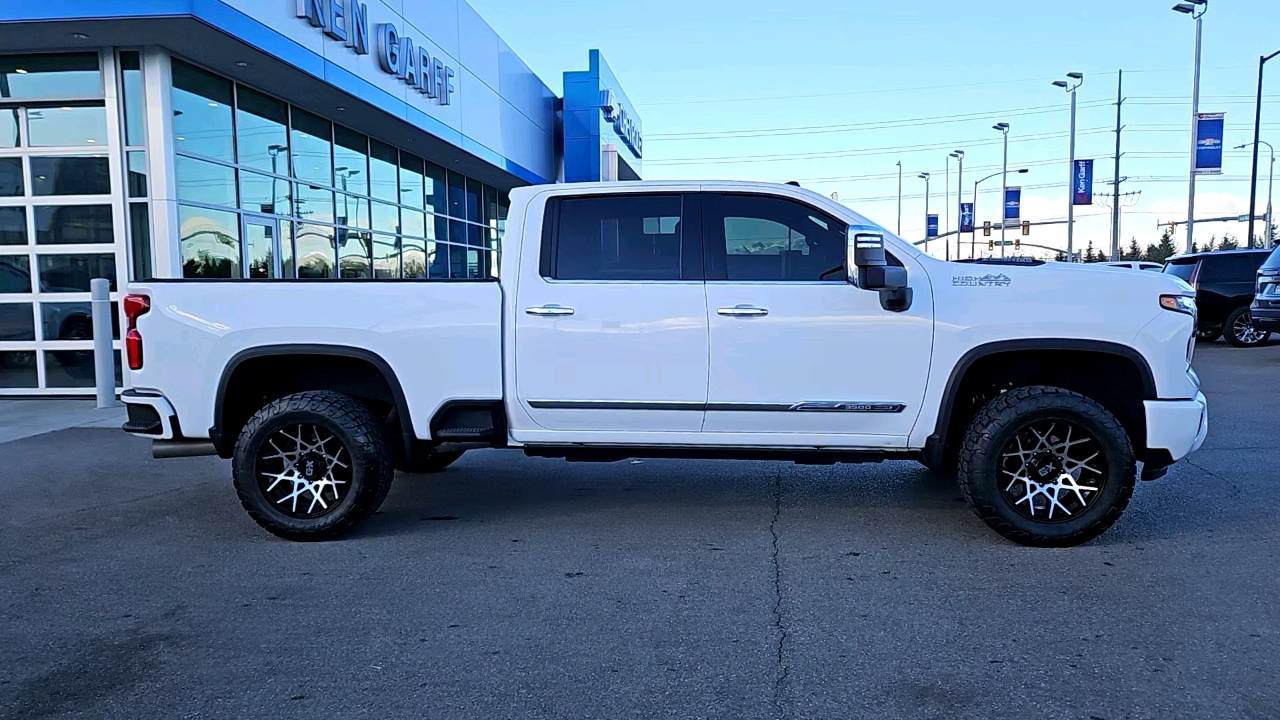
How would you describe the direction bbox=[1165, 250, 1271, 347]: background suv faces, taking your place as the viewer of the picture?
facing away from the viewer and to the right of the viewer

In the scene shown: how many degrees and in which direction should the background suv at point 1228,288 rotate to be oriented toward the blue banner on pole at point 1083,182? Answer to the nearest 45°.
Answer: approximately 45° to its left

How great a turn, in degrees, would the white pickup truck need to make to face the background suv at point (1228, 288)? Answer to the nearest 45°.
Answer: approximately 45° to its left

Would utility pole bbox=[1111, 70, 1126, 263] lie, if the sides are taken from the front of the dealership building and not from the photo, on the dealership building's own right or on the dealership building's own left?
on the dealership building's own left

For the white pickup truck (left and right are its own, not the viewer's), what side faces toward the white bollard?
back

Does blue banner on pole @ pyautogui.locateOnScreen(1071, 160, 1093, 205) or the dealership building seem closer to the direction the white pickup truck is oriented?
the blue banner on pole

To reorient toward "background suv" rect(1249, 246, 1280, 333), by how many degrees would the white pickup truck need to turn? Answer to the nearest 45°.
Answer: approximately 45° to its left

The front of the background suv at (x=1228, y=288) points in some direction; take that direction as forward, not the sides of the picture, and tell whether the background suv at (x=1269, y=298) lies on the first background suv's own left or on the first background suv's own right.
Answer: on the first background suv's own right

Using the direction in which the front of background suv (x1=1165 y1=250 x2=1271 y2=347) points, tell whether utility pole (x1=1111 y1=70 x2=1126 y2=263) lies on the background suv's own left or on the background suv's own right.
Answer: on the background suv's own left

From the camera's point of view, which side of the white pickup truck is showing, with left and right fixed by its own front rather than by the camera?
right
